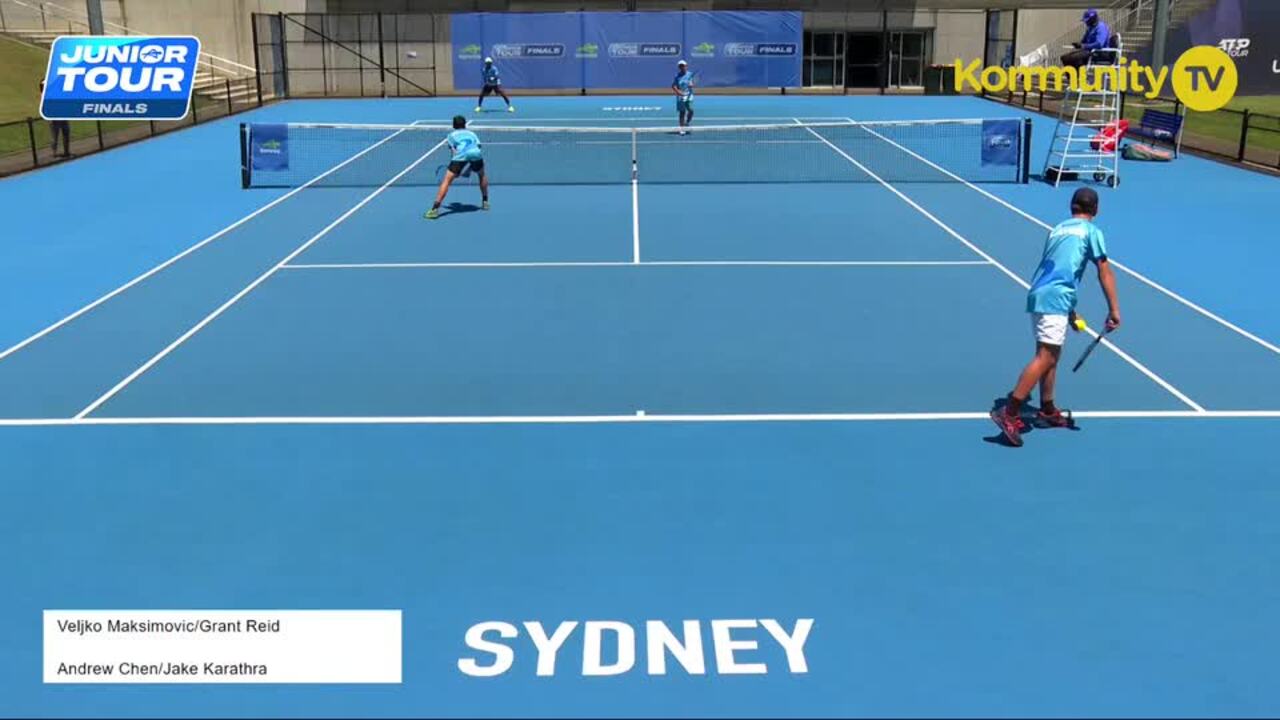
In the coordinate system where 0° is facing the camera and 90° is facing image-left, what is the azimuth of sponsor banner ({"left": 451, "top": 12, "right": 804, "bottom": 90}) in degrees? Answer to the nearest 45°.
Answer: approximately 0°

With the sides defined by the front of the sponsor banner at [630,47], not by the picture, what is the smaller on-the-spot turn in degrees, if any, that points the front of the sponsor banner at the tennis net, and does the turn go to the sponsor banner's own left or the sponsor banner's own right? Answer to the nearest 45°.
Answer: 0° — it already faces it

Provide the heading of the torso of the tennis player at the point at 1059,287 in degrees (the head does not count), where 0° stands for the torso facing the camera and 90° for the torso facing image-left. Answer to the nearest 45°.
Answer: approximately 225°

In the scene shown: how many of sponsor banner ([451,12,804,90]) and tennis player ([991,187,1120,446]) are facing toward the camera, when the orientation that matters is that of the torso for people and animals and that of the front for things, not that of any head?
1

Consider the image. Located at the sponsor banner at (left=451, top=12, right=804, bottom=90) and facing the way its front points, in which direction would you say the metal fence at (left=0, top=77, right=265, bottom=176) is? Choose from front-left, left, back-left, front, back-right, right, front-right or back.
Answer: front-right

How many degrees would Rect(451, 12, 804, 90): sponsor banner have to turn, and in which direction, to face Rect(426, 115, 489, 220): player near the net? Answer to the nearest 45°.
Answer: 0° — it already faces them

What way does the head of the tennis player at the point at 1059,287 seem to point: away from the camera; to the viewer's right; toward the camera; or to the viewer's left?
away from the camera

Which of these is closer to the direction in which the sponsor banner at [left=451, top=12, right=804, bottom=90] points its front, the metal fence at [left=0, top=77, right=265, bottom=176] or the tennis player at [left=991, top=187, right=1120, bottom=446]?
the tennis player

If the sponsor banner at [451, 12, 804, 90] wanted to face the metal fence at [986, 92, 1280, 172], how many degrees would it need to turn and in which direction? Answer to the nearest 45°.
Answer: approximately 45° to its left

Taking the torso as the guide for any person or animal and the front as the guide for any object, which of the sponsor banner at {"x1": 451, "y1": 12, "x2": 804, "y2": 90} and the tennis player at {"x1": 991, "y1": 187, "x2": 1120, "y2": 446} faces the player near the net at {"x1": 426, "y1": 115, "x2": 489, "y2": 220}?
the sponsor banner

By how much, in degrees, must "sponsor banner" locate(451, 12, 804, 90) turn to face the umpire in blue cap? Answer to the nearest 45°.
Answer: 0° — it already faces them
